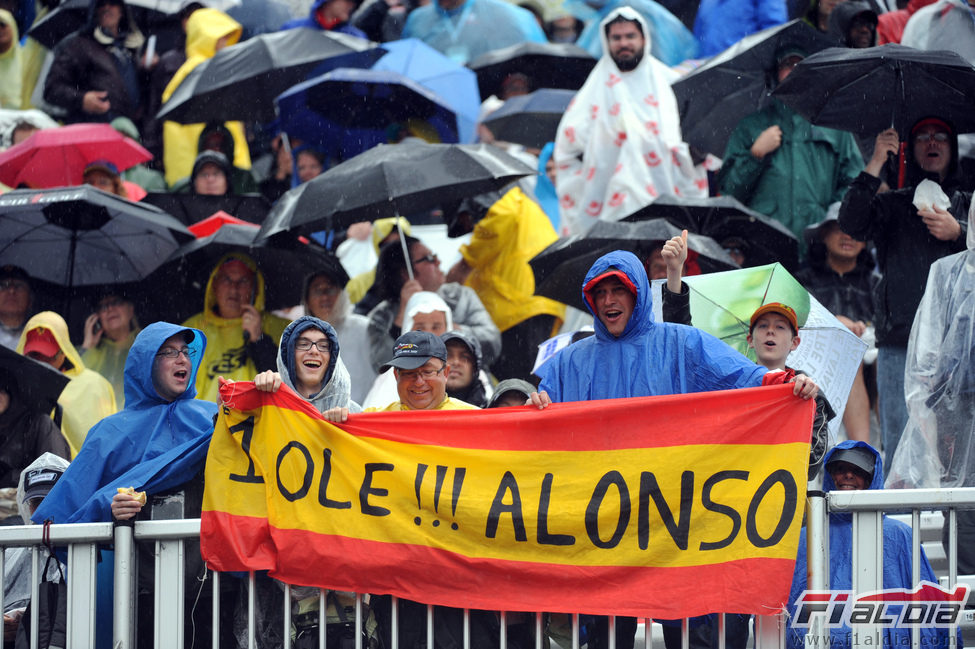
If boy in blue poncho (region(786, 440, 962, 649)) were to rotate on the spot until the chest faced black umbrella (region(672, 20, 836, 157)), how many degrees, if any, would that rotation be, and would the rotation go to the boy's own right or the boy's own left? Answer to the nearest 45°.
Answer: approximately 180°

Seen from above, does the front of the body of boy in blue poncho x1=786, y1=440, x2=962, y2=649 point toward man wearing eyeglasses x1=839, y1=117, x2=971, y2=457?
no

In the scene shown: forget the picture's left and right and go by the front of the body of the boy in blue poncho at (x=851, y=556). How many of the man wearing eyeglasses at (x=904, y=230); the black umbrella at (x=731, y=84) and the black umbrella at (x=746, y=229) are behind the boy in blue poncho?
3

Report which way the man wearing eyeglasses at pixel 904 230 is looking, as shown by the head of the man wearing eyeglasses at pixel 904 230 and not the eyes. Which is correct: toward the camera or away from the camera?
toward the camera

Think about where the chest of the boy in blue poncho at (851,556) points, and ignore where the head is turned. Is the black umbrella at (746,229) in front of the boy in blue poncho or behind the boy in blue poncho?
behind

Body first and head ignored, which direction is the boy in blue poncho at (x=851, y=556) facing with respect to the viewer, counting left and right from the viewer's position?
facing the viewer

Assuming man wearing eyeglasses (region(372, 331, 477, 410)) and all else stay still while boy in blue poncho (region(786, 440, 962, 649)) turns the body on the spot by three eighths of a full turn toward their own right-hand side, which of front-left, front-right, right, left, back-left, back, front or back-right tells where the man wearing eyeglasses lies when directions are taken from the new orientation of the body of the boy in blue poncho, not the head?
front-left

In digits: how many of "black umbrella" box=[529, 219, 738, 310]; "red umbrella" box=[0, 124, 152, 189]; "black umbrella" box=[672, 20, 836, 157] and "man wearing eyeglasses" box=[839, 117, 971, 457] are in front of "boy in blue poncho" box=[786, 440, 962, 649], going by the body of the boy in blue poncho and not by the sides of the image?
0

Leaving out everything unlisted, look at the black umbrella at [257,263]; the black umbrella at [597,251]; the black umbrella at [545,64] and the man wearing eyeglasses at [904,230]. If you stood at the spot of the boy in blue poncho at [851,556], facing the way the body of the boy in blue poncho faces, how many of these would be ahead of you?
0

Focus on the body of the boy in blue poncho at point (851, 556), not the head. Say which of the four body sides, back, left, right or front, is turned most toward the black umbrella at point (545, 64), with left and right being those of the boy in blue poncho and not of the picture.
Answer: back

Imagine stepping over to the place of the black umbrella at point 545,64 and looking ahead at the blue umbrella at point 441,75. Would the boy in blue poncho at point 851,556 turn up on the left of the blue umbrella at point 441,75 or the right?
left

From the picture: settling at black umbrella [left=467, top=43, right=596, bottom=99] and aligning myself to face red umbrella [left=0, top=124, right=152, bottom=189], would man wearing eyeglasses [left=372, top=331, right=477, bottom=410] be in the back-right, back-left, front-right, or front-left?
front-left

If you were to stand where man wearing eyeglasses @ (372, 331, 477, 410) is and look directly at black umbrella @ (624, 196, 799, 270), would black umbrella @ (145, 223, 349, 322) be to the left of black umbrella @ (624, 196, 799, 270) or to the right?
left

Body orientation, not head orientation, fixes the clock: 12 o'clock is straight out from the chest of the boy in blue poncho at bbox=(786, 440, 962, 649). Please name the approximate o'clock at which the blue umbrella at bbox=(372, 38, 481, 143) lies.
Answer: The blue umbrella is roughly at 5 o'clock from the boy in blue poncho.

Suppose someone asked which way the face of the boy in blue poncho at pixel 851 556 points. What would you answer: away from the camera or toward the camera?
toward the camera

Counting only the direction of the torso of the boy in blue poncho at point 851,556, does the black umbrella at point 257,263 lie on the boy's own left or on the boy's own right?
on the boy's own right

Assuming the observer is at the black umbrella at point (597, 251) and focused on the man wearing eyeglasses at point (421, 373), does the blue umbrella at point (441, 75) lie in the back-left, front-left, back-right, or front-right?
back-right

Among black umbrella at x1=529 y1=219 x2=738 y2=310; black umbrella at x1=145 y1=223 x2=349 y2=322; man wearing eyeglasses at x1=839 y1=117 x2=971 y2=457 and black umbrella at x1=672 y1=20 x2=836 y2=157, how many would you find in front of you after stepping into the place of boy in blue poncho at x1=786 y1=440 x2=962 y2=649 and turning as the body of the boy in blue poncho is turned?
0

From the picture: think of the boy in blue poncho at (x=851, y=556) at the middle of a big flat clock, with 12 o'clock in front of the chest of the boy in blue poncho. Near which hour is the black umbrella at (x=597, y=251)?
The black umbrella is roughly at 5 o'clock from the boy in blue poncho.

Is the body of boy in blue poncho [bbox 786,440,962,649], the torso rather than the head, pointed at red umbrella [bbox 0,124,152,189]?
no
